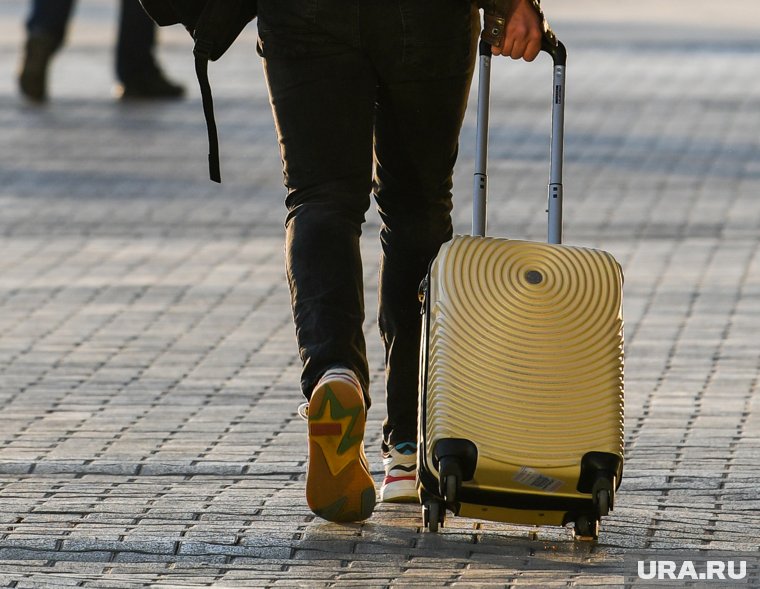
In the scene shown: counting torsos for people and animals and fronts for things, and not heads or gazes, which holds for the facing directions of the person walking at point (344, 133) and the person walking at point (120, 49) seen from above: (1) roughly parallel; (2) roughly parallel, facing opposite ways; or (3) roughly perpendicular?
roughly perpendicular

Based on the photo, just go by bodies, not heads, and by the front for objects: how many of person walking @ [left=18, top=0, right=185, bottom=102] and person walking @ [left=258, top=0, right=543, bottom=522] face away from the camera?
1

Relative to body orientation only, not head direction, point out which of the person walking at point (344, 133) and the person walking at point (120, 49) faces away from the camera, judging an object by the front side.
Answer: the person walking at point (344, 133)

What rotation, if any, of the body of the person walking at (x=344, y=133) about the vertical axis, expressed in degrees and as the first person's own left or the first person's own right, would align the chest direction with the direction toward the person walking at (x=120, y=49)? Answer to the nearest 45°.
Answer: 0° — they already face them

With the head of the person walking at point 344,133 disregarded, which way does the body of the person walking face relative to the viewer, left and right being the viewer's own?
facing away from the viewer
